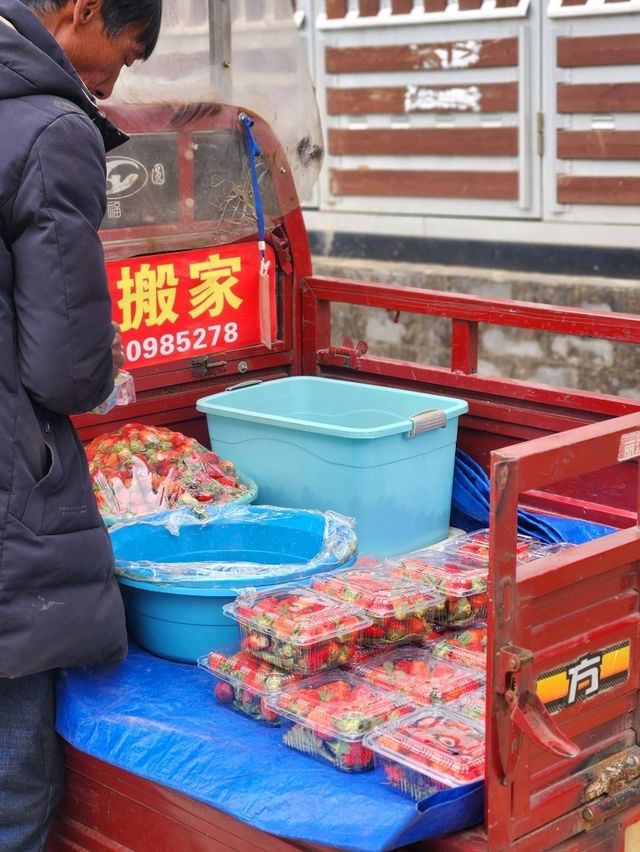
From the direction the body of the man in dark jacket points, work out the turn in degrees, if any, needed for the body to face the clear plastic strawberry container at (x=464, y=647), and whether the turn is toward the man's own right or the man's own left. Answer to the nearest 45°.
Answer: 0° — they already face it

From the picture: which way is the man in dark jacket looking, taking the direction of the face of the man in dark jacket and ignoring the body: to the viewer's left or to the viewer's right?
to the viewer's right

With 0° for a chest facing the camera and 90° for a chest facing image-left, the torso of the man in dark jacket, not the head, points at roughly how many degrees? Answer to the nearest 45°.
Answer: approximately 270°
